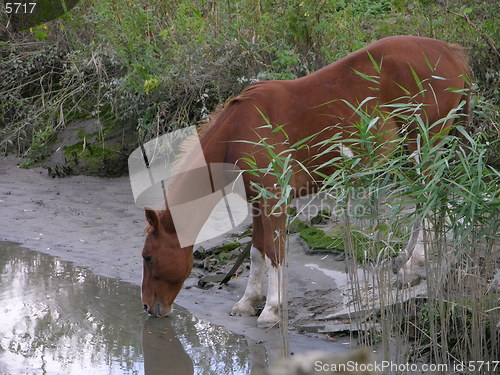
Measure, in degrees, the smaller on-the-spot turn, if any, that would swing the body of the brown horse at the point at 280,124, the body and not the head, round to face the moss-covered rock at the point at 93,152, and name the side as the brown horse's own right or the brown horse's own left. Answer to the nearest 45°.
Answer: approximately 45° to the brown horse's own right

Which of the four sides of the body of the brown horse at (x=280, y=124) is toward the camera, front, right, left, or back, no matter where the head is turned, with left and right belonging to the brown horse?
left
